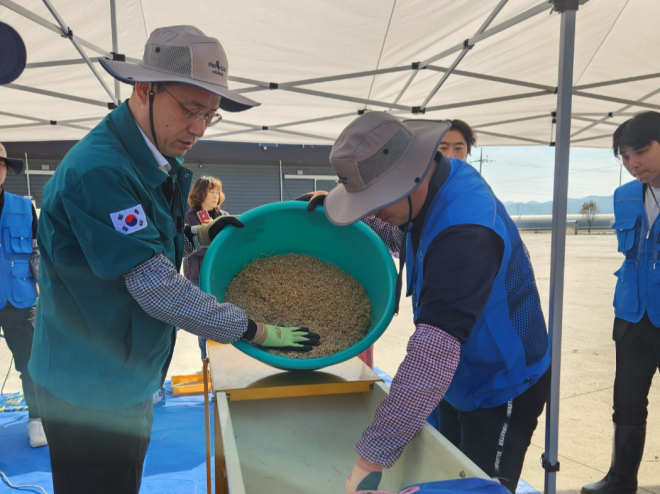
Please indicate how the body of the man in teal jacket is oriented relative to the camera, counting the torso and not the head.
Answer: to the viewer's right

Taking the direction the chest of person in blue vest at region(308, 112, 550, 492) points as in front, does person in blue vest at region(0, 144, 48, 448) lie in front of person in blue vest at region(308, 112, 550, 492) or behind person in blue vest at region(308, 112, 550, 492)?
in front

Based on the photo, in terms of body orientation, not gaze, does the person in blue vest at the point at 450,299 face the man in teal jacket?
yes

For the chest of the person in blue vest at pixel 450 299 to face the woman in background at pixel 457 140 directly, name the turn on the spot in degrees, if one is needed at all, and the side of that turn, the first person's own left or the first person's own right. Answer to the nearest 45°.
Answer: approximately 90° to the first person's own right

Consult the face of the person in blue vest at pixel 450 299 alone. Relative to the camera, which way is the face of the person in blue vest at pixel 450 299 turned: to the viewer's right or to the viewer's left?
to the viewer's left

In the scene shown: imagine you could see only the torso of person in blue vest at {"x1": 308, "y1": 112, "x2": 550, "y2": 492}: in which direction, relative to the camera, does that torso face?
to the viewer's left

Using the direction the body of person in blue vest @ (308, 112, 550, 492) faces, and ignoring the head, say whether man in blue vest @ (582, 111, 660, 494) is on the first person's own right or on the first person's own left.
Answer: on the first person's own right
